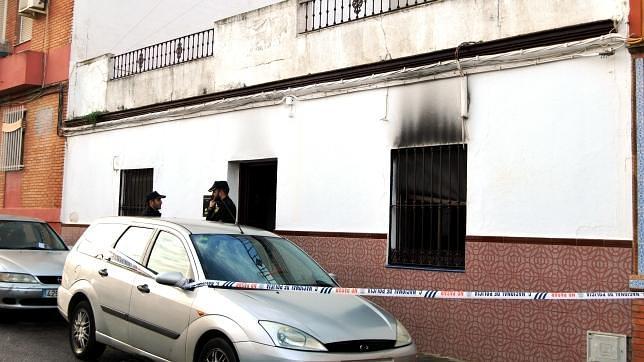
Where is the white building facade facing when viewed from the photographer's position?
facing the viewer and to the left of the viewer

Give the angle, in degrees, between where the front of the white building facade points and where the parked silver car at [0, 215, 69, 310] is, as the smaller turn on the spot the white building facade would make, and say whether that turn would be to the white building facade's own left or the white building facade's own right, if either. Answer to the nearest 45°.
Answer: approximately 45° to the white building facade's own right

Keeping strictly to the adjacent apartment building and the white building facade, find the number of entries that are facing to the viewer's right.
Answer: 0

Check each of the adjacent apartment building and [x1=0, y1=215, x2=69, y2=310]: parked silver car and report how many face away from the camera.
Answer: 0

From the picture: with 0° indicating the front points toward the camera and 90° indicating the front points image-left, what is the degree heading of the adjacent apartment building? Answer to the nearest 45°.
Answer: approximately 45°

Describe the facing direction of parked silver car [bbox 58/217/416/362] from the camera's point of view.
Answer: facing the viewer and to the right of the viewer

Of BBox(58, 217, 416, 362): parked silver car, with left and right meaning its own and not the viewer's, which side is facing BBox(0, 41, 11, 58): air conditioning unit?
back

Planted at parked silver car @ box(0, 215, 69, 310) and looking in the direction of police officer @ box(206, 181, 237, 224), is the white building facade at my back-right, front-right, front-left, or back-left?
front-right

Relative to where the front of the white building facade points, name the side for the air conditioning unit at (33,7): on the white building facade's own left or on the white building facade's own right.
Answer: on the white building facade's own right

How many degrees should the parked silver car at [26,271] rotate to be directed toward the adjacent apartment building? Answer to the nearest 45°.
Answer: approximately 135° to its left
